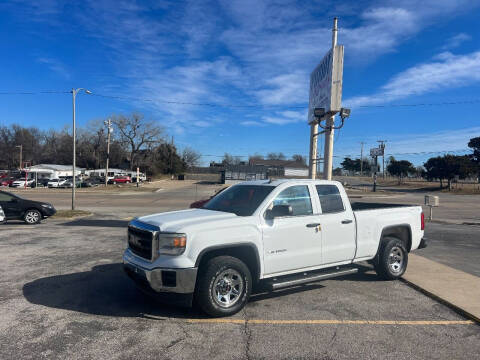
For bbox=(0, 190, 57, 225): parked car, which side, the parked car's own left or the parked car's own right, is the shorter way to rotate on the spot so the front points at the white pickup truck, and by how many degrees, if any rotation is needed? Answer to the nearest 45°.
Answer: approximately 90° to the parked car's own right

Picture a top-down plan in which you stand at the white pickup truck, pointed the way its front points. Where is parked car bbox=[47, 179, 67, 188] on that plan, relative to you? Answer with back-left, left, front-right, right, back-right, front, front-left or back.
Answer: right

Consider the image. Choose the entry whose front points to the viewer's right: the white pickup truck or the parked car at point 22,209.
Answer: the parked car

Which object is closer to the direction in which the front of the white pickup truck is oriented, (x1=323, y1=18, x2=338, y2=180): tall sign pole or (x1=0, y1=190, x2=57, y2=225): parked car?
the parked car

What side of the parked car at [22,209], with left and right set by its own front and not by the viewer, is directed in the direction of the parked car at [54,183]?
left

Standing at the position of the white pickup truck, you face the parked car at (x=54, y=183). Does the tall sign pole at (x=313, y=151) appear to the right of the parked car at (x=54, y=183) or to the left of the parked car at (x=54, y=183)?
right

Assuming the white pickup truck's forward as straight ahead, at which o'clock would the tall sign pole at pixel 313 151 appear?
The tall sign pole is roughly at 5 o'clock from the white pickup truck.

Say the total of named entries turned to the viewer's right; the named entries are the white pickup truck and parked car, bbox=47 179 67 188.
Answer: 0

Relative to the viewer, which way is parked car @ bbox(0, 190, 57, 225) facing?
to the viewer's right

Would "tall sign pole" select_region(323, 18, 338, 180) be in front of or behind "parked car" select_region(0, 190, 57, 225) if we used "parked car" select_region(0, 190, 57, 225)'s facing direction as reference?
in front

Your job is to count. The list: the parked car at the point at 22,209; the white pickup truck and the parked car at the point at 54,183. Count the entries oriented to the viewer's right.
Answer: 1

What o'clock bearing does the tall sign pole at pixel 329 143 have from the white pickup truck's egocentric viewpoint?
The tall sign pole is roughly at 5 o'clock from the white pickup truck.

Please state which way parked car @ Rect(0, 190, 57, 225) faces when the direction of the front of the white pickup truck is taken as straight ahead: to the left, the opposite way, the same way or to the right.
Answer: the opposite way
